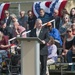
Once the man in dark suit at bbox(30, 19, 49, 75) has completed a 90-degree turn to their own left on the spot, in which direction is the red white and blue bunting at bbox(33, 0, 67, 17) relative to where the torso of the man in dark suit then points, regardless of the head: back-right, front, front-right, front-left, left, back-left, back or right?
back-left

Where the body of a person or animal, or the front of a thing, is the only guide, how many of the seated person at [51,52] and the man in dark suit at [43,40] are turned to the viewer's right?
0

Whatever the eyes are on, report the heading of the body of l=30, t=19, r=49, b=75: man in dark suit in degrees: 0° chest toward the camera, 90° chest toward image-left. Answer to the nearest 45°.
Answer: approximately 45°

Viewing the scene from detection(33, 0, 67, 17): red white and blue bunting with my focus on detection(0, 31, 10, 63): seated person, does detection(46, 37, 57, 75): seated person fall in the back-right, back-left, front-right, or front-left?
front-left

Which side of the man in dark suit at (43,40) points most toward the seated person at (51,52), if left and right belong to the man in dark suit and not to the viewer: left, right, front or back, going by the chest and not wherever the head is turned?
back
